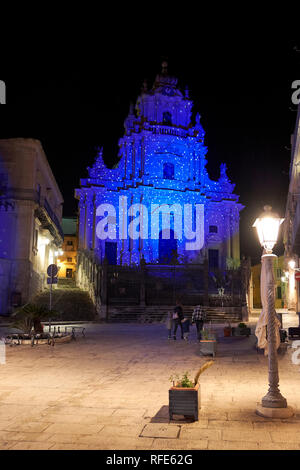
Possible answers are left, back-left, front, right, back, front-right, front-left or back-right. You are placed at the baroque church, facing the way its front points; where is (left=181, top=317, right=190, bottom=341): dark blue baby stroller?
front

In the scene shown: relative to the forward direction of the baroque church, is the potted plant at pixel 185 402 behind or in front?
in front

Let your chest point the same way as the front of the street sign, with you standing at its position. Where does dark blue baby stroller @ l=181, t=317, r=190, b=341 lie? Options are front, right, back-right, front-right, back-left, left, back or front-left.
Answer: left

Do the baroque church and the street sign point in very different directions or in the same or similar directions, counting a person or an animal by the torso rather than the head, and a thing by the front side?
same or similar directions

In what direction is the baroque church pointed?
toward the camera

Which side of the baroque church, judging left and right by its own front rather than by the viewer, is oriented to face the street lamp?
front

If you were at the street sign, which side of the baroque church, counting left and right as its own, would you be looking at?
front

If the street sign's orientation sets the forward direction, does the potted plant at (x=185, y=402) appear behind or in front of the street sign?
in front

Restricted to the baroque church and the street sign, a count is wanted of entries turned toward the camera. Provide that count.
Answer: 2

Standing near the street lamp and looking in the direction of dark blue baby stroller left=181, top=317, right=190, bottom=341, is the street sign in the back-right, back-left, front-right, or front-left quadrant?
front-left

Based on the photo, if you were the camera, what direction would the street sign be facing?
facing the viewer
